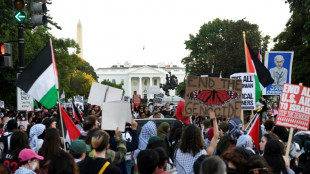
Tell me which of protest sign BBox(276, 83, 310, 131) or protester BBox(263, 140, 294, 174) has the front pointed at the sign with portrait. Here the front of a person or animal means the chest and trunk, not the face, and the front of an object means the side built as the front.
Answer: the protester

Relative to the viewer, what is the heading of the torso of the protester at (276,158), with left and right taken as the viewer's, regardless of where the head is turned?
facing away from the viewer

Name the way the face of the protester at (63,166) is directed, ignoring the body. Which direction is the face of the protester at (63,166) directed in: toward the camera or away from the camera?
away from the camera

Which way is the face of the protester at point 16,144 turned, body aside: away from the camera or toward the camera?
away from the camera

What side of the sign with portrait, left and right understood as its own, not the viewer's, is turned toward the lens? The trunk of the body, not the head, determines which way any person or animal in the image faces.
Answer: front

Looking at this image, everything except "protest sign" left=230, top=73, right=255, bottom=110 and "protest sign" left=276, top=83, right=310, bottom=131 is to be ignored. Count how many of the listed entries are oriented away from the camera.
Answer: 0

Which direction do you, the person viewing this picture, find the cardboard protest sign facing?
facing the viewer

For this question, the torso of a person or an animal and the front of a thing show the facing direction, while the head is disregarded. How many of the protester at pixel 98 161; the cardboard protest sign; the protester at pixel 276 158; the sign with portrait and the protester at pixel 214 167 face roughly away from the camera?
3

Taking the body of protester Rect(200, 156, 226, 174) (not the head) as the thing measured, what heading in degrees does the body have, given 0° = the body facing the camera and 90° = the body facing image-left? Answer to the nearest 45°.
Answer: approximately 180°

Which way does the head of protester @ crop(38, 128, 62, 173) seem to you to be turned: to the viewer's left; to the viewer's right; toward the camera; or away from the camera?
away from the camera

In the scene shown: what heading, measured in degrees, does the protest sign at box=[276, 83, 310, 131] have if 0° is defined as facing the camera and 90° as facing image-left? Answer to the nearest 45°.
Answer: approximately 0°

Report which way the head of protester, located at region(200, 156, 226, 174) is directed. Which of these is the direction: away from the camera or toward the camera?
away from the camera

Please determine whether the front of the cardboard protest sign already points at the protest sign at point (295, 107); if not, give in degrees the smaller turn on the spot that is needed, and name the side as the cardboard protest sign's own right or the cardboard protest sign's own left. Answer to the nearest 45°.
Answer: approximately 90° to the cardboard protest sign's own left

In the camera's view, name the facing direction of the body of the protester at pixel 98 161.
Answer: away from the camera
